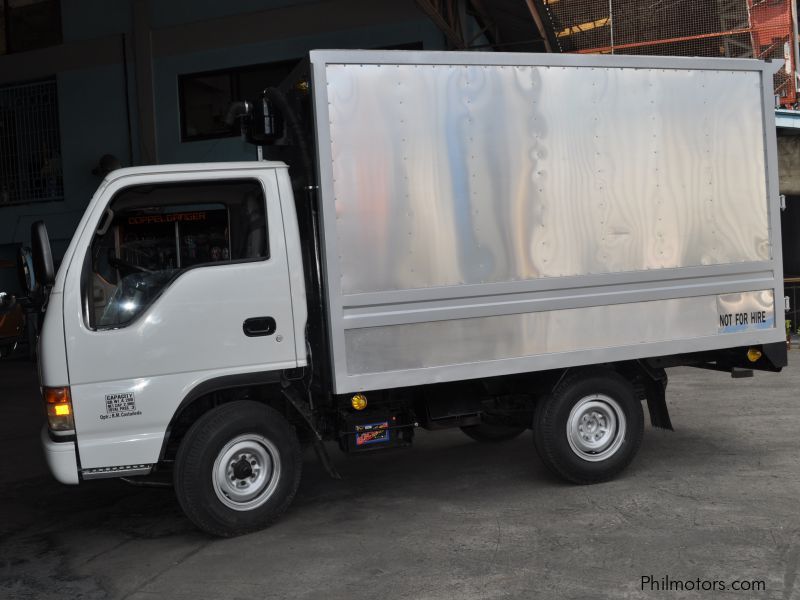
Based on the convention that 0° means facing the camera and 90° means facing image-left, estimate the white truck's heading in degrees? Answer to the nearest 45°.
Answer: approximately 90°
